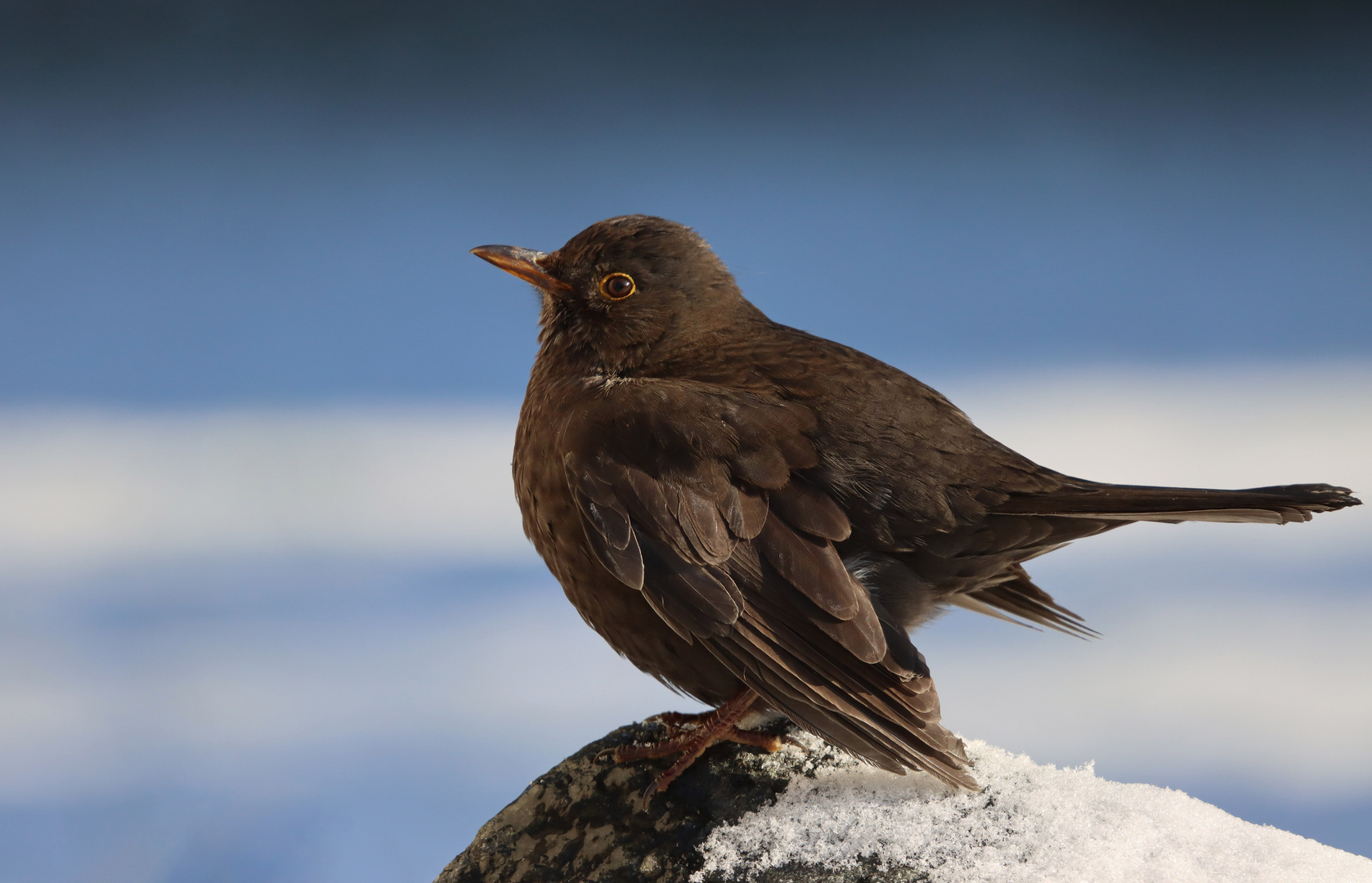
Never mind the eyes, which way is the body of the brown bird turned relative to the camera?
to the viewer's left
